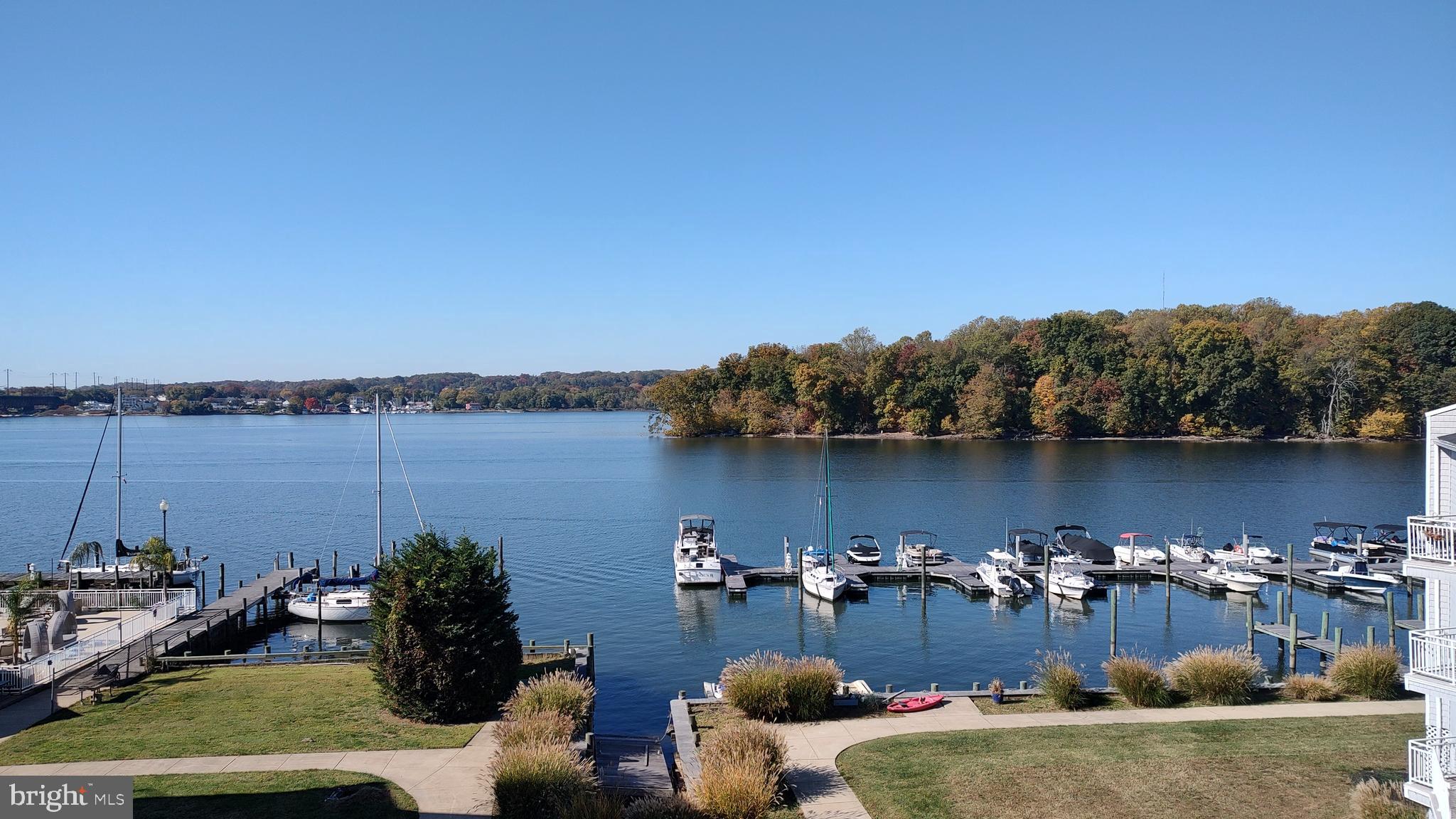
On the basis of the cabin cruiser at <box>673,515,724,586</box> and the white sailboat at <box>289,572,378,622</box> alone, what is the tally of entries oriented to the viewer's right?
1

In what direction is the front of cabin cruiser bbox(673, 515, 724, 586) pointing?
away from the camera

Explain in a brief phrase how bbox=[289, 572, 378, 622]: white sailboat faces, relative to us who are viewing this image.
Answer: facing to the right of the viewer

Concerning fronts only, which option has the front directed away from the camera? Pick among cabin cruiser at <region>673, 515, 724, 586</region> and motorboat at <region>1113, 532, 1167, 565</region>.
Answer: cabin cruiser at <region>673, 515, 724, 586</region>

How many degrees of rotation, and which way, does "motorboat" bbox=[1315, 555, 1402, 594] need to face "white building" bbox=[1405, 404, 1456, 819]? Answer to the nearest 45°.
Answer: approximately 45° to its right

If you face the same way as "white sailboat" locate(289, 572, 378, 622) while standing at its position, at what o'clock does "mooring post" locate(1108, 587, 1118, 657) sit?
The mooring post is roughly at 1 o'clock from the white sailboat.

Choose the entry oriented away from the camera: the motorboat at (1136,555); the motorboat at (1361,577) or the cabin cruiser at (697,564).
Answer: the cabin cruiser at (697,564)
